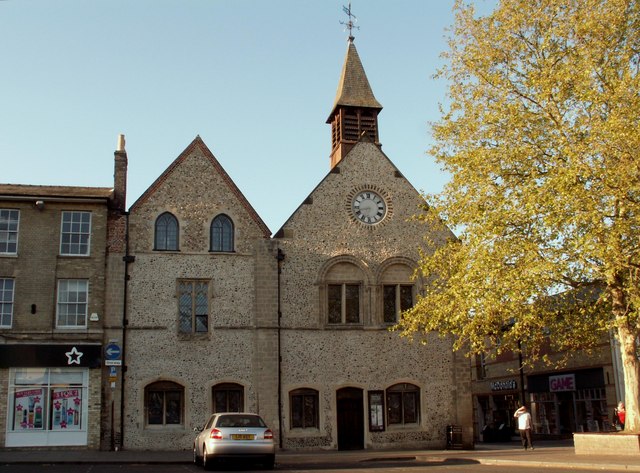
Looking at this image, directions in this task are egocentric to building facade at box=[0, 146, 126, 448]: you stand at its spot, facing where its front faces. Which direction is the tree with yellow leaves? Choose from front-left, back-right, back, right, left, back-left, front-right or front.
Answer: front-left

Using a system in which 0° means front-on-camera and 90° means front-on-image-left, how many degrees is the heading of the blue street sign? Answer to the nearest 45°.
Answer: approximately 0°

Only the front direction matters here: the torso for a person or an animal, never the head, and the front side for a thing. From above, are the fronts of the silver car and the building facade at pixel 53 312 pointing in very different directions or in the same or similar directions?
very different directions

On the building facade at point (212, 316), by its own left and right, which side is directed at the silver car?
front

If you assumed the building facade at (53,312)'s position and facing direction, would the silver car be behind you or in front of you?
in front

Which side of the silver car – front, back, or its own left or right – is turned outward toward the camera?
back

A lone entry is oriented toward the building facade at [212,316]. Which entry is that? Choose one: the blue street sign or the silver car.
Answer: the silver car

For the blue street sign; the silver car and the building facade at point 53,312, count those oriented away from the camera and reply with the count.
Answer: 1
